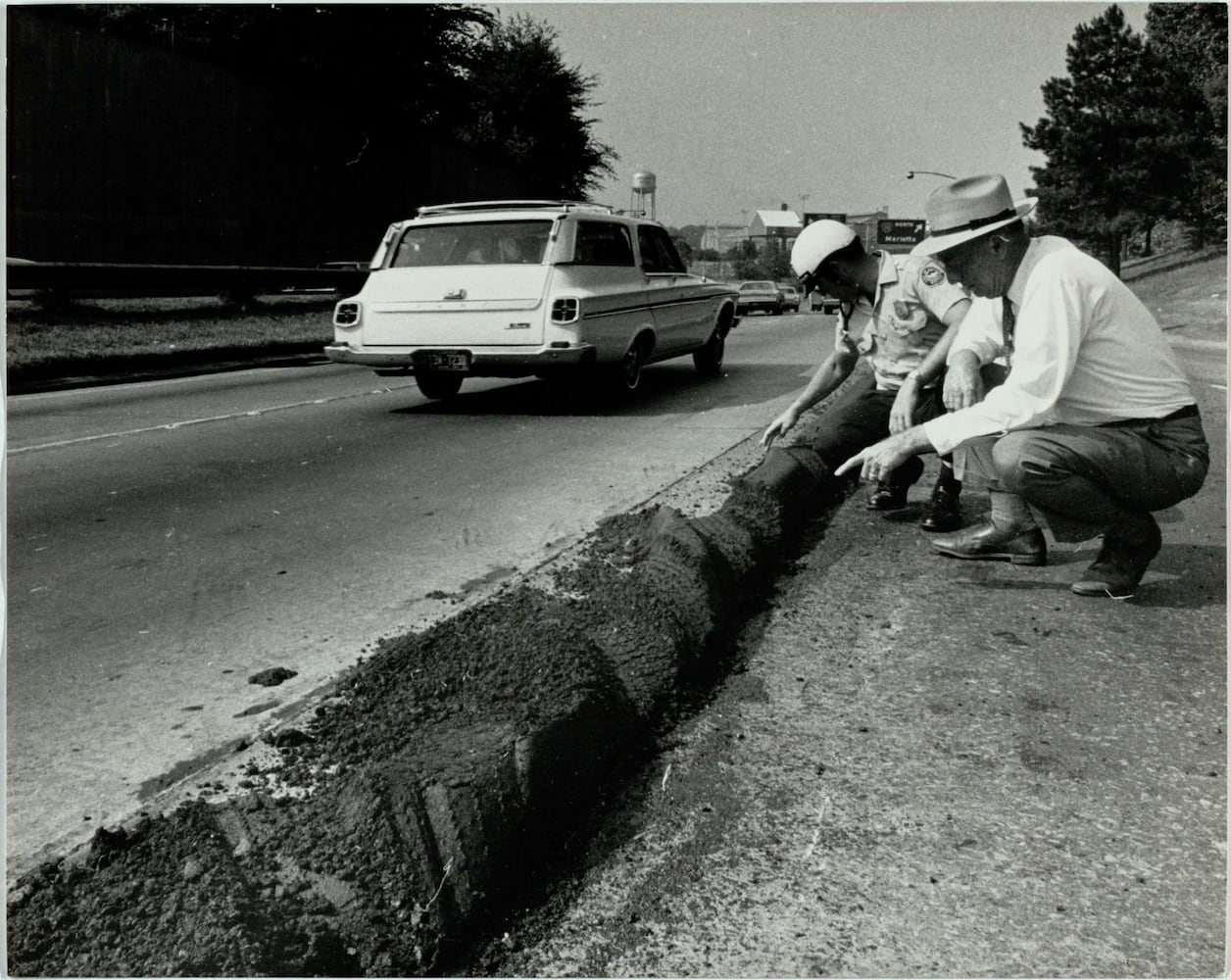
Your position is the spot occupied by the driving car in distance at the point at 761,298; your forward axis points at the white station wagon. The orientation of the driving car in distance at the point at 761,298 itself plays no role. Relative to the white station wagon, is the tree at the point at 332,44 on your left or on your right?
right

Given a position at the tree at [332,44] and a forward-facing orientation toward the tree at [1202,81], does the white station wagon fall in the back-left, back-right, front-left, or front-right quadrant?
front-right

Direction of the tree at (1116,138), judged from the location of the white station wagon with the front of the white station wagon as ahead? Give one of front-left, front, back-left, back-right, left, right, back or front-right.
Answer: front

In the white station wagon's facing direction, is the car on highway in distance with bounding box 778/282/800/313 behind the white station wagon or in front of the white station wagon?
in front

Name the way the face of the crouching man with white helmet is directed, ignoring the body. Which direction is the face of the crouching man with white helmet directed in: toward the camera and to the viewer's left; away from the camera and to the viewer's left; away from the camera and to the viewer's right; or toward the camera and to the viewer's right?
toward the camera and to the viewer's left

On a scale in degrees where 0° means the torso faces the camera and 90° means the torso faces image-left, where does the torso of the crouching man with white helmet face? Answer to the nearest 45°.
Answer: approximately 45°

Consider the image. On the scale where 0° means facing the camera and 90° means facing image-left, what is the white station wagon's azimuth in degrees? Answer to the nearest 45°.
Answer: approximately 225°

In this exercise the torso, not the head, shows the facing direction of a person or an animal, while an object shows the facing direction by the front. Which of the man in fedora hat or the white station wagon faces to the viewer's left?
the man in fedora hat

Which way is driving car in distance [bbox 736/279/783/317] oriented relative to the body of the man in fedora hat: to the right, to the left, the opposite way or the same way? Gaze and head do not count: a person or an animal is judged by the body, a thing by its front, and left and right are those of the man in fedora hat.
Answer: to the right

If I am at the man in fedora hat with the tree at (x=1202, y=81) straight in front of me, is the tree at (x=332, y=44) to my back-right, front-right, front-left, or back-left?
front-left

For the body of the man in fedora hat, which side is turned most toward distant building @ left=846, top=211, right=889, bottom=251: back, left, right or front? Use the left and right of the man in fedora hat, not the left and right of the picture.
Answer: right

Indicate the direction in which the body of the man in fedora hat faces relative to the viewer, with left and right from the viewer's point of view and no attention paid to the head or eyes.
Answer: facing to the left of the viewer

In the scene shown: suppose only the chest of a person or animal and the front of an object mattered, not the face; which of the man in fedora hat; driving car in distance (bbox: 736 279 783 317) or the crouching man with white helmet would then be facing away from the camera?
the driving car in distance

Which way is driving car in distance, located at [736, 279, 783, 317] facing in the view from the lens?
facing away from the viewer

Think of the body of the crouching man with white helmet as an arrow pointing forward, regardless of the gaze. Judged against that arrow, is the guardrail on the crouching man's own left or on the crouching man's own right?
on the crouching man's own right

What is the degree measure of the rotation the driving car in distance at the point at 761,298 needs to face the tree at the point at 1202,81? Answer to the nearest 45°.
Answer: approximately 135° to its right

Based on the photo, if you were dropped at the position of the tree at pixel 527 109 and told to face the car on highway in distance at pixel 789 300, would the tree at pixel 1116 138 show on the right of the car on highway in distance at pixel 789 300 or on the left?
right

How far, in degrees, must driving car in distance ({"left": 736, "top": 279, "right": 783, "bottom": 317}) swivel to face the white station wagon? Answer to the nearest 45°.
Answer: approximately 180°
